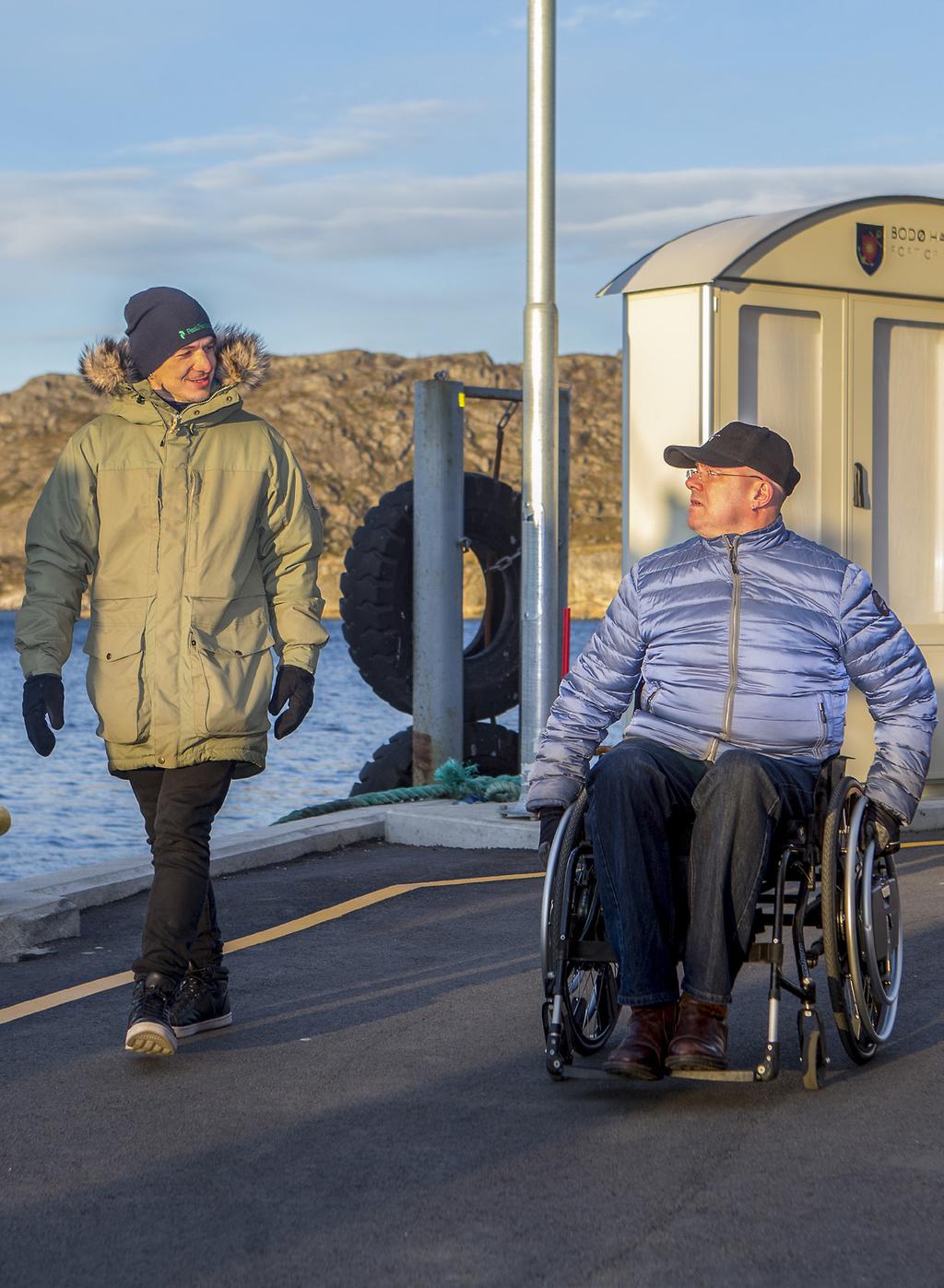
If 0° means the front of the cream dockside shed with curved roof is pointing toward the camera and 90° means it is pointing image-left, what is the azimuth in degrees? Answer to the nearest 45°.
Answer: approximately 315°

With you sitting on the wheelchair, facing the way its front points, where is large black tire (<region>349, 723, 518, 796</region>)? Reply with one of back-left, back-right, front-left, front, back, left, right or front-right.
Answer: back

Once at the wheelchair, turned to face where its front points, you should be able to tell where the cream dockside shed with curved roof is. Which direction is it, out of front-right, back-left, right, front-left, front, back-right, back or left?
back

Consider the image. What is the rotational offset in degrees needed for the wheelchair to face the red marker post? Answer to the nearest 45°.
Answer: approximately 180°

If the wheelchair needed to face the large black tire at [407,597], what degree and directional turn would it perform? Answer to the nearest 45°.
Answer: approximately 180°

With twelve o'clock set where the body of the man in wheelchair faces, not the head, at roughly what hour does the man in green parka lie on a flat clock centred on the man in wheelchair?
The man in green parka is roughly at 3 o'clock from the man in wheelchair.

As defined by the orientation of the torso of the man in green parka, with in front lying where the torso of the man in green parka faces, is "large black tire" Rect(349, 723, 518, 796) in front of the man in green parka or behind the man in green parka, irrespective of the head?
behind

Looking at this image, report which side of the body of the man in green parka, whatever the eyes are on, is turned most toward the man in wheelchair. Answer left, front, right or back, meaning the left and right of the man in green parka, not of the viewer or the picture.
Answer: left

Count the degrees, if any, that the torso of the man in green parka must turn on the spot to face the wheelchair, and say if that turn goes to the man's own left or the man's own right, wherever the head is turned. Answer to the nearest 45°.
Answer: approximately 45° to the man's own left

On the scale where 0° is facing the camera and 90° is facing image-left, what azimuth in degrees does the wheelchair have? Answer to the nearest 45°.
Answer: approximately 0°
